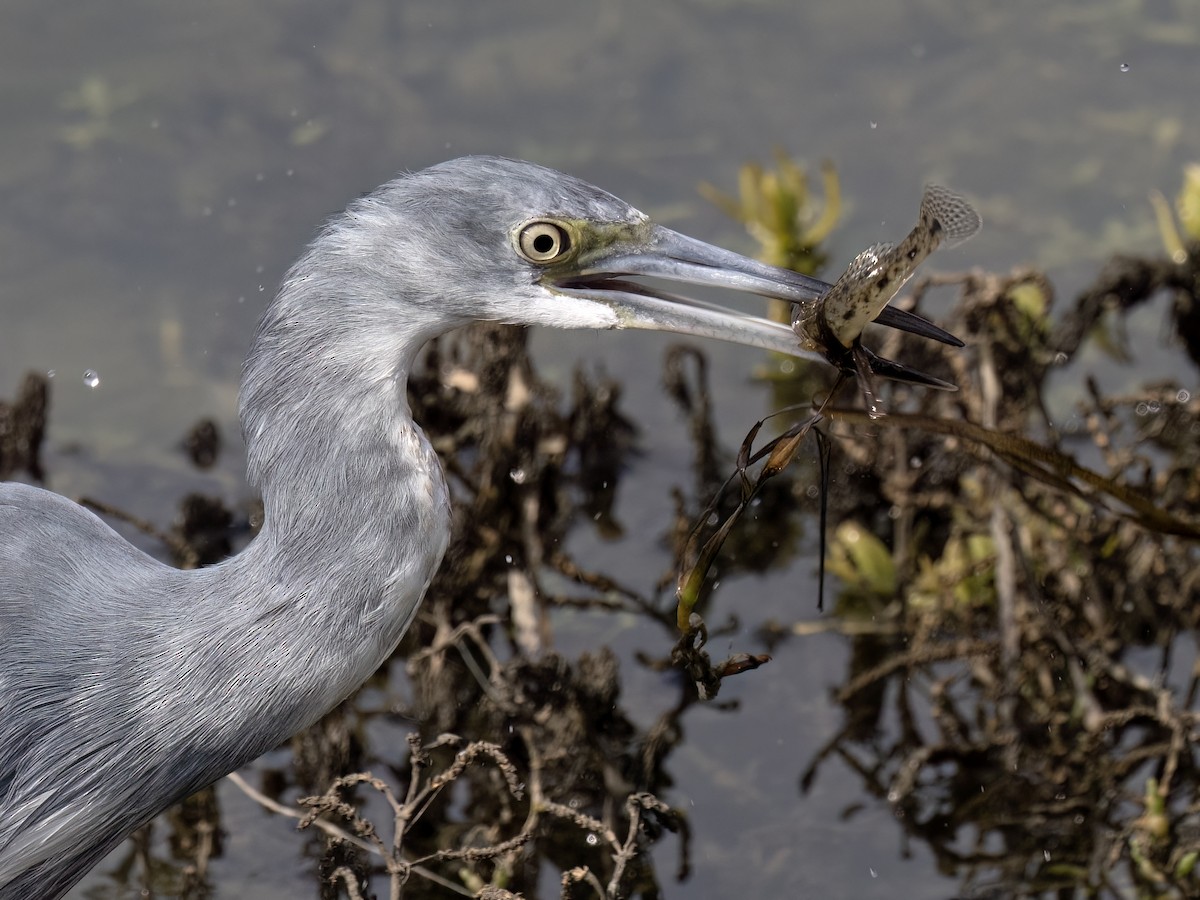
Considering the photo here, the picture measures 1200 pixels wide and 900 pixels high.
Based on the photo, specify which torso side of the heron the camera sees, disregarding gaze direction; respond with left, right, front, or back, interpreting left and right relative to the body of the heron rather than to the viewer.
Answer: right
